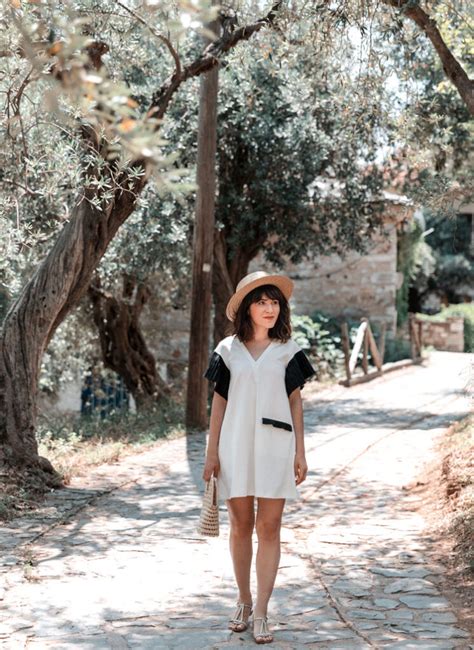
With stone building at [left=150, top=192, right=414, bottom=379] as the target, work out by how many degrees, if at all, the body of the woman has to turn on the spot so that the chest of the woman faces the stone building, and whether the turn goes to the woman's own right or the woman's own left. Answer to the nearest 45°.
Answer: approximately 180°

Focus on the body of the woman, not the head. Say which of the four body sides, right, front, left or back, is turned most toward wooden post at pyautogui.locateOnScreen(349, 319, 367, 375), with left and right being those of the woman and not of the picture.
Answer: back

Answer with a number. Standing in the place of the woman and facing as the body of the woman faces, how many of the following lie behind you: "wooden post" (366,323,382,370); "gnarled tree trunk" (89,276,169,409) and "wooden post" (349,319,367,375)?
3

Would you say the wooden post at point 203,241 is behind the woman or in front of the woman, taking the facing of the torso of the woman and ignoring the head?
behind

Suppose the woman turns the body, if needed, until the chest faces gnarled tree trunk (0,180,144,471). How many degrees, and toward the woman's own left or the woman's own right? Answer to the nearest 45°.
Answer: approximately 135° to the woman's own right

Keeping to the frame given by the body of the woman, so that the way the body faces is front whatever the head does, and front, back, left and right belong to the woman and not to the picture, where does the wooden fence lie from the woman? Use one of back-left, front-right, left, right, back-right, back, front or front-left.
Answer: back

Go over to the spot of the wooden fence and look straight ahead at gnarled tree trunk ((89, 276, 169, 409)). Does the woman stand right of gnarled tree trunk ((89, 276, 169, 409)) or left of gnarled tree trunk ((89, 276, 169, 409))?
left

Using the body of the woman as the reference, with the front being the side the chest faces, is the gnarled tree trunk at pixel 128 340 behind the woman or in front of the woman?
behind

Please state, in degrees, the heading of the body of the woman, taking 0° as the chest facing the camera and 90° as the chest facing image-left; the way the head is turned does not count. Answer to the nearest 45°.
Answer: approximately 0°

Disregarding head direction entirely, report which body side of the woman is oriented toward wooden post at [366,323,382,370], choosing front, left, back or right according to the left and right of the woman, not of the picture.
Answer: back
